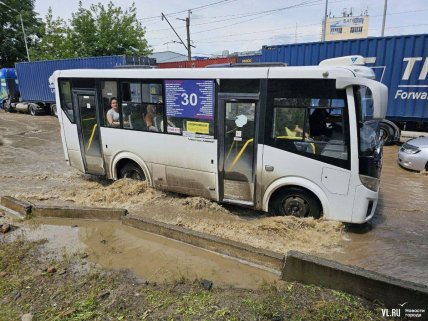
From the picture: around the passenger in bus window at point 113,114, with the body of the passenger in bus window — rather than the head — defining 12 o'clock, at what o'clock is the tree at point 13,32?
The tree is roughly at 7 o'clock from the passenger in bus window.

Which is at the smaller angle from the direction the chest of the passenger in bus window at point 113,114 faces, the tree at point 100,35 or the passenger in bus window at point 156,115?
the passenger in bus window

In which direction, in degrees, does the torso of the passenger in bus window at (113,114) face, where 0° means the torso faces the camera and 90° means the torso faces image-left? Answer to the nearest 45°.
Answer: approximately 315°

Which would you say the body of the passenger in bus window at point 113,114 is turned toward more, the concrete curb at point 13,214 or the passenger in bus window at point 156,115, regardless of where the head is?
the passenger in bus window

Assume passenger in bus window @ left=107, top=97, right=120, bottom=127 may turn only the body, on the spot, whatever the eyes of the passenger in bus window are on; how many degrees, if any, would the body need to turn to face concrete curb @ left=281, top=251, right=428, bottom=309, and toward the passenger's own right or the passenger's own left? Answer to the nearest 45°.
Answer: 0° — they already face it

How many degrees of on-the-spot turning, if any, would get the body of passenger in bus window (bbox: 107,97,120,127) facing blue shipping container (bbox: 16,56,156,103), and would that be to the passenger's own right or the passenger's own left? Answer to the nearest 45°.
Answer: approximately 135° to the passenger's own left

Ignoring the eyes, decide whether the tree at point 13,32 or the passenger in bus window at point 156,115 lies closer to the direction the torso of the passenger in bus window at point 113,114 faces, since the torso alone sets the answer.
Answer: the passenger in bus window

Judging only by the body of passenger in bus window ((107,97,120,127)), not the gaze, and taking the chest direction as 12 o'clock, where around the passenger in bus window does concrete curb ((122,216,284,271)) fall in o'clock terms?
The concrete curb is roughly at 1 o'clock from the passenger in bus window.

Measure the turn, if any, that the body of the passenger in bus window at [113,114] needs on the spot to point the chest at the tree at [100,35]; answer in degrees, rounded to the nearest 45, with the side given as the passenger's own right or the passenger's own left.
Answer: approximately 135° to the passenger's own left
